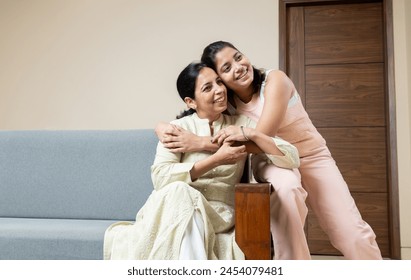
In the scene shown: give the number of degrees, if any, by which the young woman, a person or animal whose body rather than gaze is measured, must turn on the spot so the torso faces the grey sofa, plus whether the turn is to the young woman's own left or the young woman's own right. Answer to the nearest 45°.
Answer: approximately 45° to the young woman's own right

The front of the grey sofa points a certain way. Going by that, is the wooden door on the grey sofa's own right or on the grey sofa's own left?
on the grey sofa's own left

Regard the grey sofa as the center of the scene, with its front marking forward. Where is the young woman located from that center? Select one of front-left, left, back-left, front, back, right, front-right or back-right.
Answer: front-left

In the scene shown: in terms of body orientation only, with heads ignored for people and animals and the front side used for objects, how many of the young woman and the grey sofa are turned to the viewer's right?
0

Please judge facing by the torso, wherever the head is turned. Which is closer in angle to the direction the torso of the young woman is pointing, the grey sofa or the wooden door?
the grey sofa

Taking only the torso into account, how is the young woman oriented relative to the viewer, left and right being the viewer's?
facing the viewer and to the left of the viewer

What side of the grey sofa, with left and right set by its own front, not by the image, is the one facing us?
front

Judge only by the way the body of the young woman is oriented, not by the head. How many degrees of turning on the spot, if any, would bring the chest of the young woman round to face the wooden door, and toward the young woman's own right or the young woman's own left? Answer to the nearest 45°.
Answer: approximately 135° to the young woman's own right
